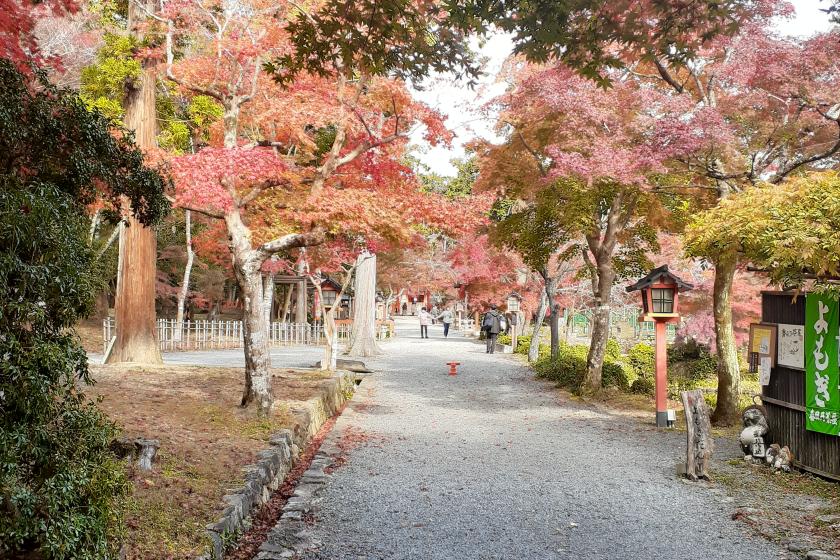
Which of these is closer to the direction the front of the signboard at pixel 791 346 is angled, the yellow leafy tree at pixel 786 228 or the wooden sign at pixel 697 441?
the wooden sign

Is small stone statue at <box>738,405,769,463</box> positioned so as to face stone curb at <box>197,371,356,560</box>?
yes

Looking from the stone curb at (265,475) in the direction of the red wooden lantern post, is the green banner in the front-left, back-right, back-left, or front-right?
front-right

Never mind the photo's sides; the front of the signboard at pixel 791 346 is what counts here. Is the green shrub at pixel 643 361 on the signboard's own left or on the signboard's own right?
on the signboard's own right

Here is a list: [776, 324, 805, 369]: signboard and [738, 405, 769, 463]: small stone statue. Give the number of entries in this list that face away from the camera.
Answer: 0

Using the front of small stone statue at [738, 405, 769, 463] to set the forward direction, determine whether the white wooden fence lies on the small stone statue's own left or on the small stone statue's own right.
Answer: on the small stone statue's own right

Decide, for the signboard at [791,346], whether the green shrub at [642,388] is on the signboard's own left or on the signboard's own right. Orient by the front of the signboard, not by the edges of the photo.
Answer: on the signboard's own right

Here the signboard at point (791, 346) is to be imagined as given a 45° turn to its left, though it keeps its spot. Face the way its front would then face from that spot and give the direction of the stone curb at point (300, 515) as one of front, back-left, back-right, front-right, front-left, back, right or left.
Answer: front-right

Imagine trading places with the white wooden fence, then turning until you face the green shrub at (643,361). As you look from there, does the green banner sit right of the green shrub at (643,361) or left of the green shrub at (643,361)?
right
